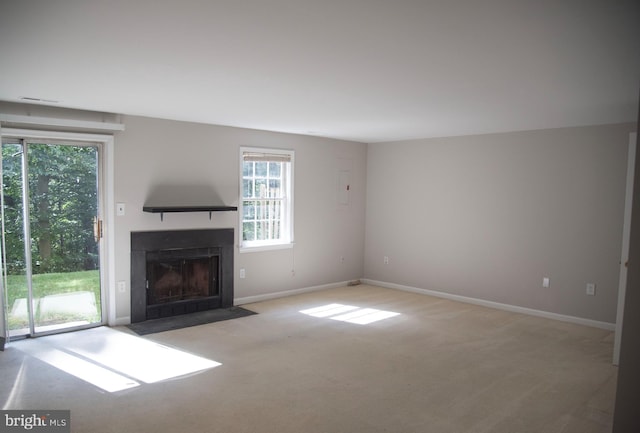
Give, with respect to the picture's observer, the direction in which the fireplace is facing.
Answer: facing the viewer and to the right of the viewer

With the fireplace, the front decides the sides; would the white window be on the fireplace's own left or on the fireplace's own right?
on the fireplace's own left

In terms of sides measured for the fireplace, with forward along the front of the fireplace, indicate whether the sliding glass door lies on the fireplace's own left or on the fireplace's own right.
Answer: on the fireplace's own right
